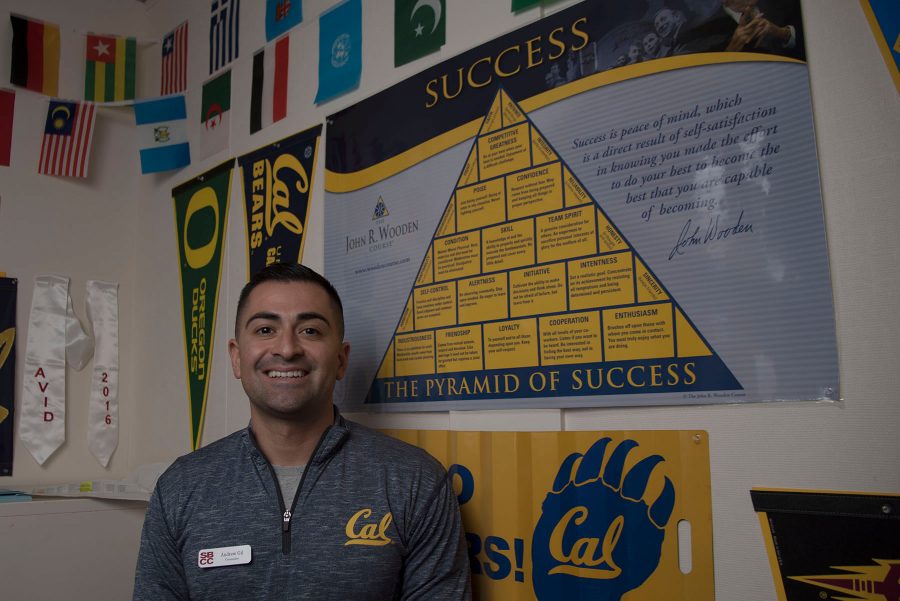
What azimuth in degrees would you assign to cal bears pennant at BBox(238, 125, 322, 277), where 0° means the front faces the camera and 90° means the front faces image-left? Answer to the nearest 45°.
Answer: approximately 45°

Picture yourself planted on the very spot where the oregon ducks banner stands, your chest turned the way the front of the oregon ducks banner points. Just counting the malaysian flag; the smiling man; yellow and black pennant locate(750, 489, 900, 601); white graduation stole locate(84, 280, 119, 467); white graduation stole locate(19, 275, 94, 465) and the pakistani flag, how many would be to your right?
3

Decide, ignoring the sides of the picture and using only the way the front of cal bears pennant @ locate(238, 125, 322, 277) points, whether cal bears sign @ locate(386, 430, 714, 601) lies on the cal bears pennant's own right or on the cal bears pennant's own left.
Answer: on the cal bears pennant's own left

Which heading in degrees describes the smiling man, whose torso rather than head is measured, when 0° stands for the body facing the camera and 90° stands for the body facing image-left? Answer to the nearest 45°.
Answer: approximately 0°

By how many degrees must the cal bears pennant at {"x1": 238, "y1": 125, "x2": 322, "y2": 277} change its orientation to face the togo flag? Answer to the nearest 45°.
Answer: approximately 90° to its right

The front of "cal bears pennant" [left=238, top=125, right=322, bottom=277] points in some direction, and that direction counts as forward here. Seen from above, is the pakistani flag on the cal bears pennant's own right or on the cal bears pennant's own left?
on the cal bears pennant's own left

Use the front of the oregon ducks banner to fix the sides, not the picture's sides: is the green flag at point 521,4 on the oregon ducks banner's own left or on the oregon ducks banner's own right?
on the oregon ducks banner's own left

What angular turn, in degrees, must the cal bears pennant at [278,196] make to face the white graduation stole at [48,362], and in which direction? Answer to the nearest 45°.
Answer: approximately 90° to its right

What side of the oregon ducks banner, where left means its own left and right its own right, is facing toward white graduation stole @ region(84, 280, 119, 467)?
right
